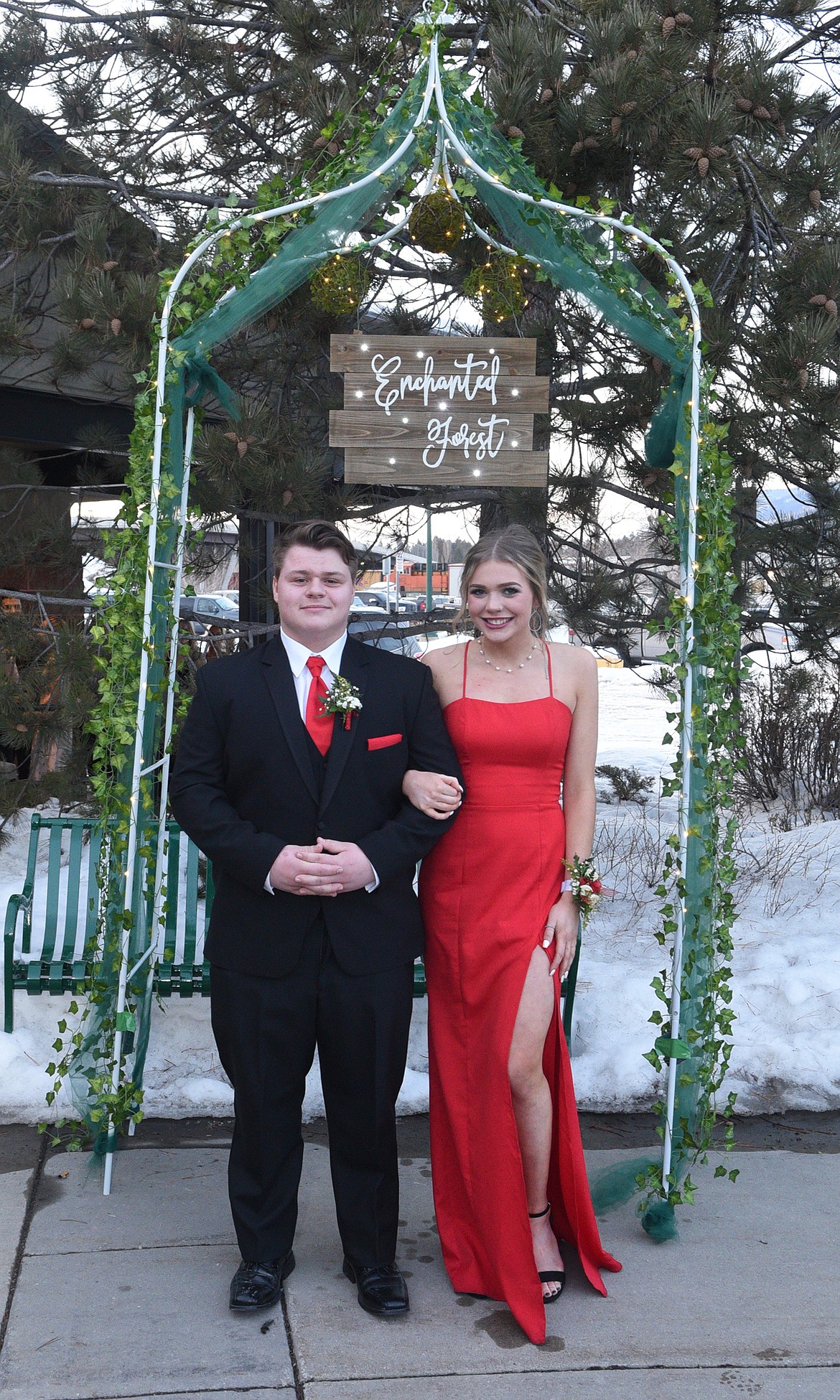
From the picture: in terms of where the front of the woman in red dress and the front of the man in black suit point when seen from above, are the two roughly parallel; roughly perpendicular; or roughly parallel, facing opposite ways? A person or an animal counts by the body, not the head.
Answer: roughly parallel

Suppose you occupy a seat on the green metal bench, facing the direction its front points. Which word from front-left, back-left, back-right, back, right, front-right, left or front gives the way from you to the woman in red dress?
front-left

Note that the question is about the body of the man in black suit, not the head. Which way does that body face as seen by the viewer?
toward the camera

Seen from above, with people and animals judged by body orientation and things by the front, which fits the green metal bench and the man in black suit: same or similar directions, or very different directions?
same or similar directions

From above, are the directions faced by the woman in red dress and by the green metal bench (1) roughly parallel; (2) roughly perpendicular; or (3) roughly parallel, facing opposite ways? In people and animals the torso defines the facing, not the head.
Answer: roughly parallel

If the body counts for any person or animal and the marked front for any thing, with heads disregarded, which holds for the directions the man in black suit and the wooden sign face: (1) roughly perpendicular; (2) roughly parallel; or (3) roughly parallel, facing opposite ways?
roughly parallel

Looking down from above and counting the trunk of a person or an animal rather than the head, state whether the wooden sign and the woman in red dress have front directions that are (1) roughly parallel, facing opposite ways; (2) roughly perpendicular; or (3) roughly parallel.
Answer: roughly parallel

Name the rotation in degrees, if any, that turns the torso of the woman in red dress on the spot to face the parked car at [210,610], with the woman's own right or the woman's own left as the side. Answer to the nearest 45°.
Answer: approximately 180°

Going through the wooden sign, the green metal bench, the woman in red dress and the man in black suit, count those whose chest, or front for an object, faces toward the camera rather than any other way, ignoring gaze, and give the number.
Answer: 4

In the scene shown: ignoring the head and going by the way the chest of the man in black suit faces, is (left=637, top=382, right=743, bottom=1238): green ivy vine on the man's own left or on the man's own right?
on the man's own left

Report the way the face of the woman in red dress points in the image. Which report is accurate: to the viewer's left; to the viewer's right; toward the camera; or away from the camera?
toward the camera

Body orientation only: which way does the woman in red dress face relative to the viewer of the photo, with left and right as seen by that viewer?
facing the viewer

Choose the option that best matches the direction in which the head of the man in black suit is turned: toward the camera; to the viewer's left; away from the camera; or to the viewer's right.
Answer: toward the camera

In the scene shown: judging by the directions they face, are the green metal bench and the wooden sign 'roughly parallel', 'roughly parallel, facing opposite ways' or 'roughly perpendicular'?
roughly parallel
